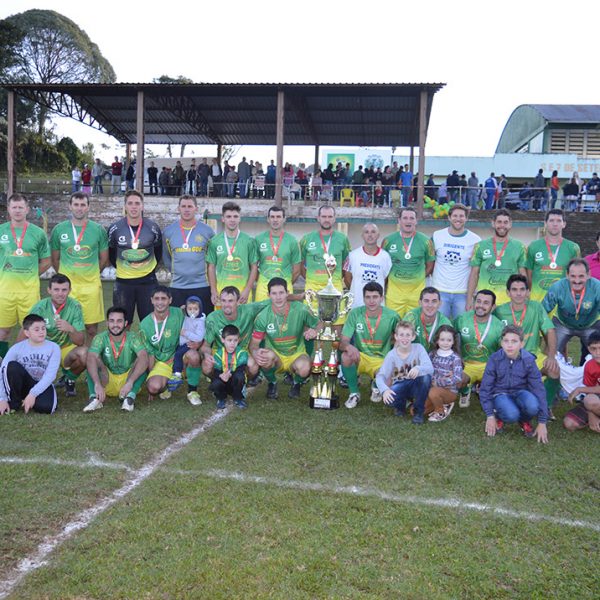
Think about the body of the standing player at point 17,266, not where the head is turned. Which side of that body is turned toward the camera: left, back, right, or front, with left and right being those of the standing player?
front

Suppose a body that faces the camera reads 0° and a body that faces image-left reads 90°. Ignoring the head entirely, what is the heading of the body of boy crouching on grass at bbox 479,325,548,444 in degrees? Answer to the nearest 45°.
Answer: approximately 0°

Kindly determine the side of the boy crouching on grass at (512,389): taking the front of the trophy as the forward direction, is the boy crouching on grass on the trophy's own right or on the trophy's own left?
on the trophy's own left

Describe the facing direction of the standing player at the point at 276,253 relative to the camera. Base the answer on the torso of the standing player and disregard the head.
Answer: toward the camera

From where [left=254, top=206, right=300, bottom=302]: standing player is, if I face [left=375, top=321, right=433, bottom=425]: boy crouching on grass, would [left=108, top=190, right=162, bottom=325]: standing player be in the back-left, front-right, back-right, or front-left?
back-right

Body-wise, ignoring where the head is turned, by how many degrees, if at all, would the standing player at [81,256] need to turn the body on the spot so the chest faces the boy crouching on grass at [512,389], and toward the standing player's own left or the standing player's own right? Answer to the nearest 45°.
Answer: approximately 45° to the standing player's own left

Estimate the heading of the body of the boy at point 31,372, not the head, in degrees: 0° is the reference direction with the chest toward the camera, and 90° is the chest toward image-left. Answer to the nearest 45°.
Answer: approximately 0°

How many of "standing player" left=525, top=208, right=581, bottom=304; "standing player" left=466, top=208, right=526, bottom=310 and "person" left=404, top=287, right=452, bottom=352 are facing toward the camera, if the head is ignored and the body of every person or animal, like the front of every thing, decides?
3

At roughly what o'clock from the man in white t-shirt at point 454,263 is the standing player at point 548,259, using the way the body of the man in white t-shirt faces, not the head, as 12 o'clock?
The standing player is roughly at 9 o'clock from the man in white t-shirt.

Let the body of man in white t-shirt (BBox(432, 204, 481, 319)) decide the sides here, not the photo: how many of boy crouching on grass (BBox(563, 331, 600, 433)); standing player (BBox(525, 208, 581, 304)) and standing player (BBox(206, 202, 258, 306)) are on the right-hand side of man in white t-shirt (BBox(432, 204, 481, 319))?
1

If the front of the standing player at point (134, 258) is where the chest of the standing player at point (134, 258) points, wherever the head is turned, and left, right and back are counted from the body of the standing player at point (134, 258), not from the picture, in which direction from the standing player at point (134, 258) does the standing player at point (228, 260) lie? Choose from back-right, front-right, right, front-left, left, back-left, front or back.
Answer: left

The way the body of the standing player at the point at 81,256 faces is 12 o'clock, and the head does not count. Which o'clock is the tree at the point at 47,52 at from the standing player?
The tree is roughly at 6 o'clock from the standing player.

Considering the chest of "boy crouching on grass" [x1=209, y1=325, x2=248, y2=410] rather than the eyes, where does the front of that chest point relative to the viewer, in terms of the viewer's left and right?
facing the viewer

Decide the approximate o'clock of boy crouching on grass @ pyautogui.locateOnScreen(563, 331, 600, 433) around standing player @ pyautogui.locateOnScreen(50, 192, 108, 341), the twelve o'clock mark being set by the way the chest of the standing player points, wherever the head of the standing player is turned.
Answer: The boy crouching on grass is roughly at 10 o'clock from the standing player.
